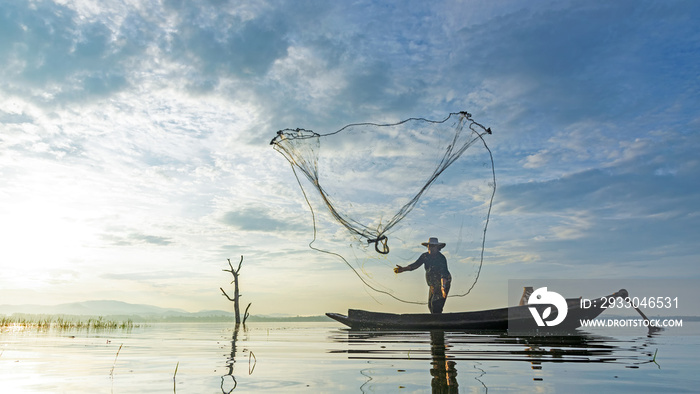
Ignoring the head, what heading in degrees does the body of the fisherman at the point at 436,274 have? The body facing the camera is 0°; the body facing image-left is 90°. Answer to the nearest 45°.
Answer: approximately 45°
